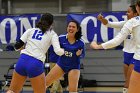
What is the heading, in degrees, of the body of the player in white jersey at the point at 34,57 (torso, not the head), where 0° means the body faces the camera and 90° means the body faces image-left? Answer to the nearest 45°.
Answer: approximately 180°

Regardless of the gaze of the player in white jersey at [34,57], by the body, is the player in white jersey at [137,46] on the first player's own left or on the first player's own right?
on the first player's own right

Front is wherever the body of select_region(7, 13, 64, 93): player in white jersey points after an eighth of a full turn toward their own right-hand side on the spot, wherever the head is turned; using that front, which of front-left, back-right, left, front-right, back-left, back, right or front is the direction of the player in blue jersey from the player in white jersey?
front
